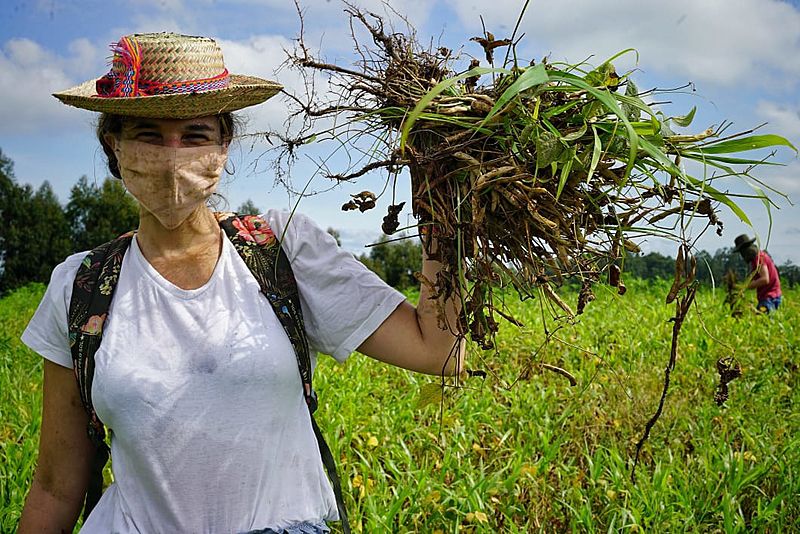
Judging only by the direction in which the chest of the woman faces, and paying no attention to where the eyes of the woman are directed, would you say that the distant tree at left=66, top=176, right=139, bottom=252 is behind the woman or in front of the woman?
behind

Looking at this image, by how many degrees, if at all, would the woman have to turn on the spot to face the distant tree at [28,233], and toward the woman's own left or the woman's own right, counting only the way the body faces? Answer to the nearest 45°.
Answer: approximately 180°

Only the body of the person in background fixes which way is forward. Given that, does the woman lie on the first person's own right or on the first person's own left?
on the first person's own left

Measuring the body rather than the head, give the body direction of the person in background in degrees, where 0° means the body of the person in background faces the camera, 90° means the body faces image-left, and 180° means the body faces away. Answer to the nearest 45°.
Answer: approximately 90°

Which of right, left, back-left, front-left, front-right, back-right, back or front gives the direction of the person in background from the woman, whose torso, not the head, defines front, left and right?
back-left

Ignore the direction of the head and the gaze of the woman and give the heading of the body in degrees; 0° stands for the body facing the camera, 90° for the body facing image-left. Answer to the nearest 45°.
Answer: approximately 0°

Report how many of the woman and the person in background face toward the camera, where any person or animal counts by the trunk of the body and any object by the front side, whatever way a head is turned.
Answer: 1

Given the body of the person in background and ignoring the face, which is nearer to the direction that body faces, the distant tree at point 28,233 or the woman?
the distant tree
